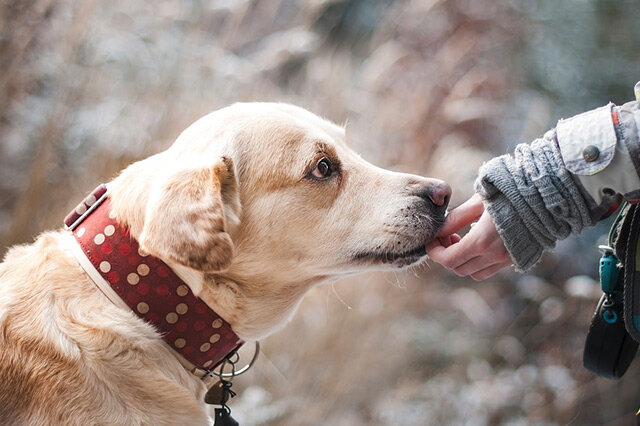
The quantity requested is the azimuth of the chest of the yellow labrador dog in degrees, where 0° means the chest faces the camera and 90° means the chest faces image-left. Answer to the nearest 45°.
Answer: approximately 270°
